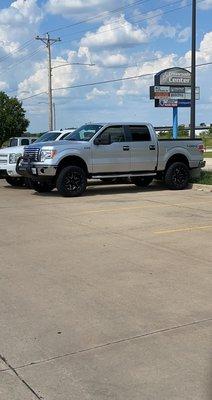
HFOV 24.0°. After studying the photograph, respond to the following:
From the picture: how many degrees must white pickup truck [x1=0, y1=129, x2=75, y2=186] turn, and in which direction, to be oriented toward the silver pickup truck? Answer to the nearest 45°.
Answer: approximately 90° to its left

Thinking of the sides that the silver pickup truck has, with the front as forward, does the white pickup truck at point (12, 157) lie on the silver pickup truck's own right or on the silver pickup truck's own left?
on the silver pickup truck's own right

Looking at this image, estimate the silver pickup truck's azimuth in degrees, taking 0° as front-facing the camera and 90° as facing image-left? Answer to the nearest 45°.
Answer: approximately 45°

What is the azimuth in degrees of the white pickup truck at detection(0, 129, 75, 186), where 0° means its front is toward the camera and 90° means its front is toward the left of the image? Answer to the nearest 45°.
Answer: approximately 45°
